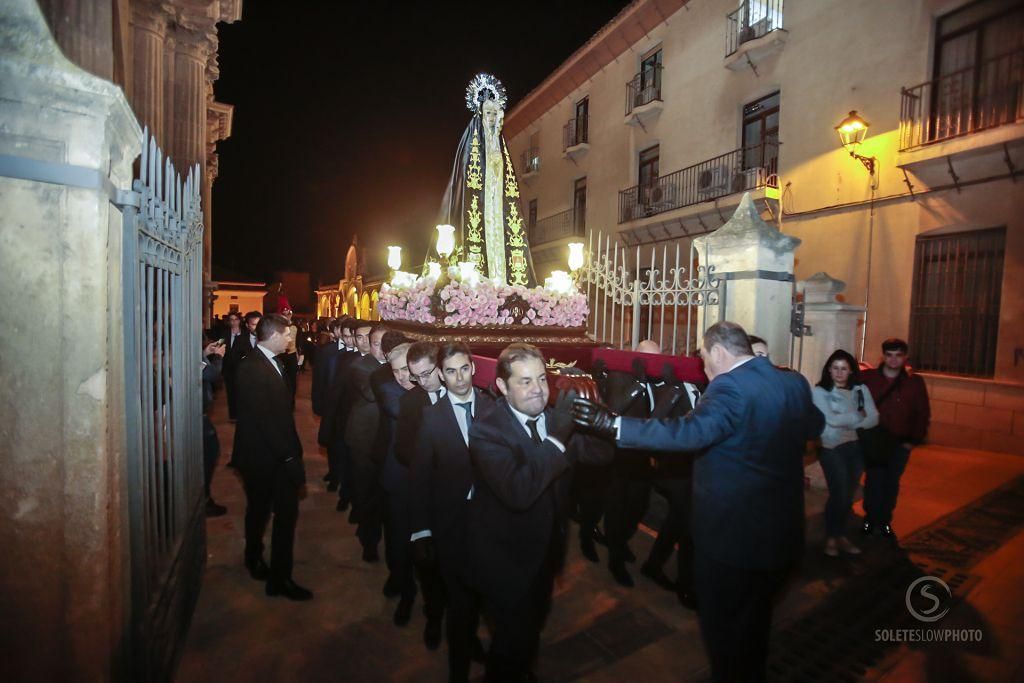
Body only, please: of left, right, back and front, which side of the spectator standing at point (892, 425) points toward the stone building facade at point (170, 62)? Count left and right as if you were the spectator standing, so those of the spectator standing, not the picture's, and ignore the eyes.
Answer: right

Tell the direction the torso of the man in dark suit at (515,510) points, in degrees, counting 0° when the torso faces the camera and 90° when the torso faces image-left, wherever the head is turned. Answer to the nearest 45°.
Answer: approximately 315°

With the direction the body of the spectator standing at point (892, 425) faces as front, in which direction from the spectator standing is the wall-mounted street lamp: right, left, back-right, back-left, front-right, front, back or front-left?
back
